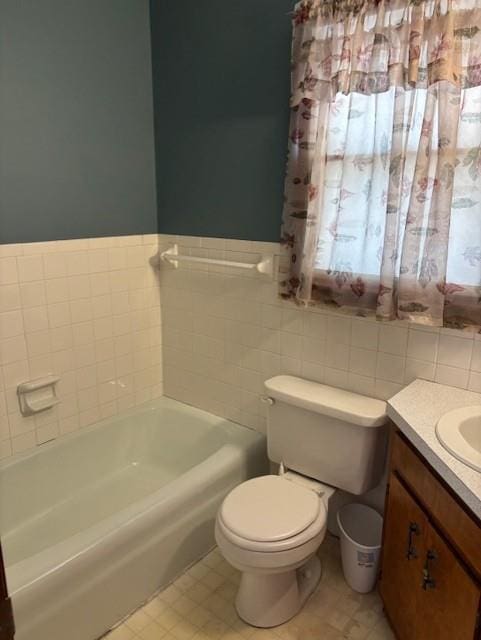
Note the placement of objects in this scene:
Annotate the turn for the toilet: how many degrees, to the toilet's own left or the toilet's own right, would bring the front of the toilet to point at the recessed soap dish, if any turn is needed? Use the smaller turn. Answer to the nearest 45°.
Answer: approximately 45° to the toilet's own right

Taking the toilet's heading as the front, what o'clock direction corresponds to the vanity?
The vanity is roughly at 9 o'clock from the toilet.

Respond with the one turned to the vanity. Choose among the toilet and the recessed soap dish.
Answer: the recessed soap dish

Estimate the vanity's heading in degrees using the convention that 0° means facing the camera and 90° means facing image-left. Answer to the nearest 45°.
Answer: approximately 45°

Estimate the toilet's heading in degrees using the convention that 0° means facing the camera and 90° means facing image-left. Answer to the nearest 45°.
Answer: approximately 45°

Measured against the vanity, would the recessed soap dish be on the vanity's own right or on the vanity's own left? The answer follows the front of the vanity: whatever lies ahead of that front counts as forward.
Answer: on the vanity's own right
